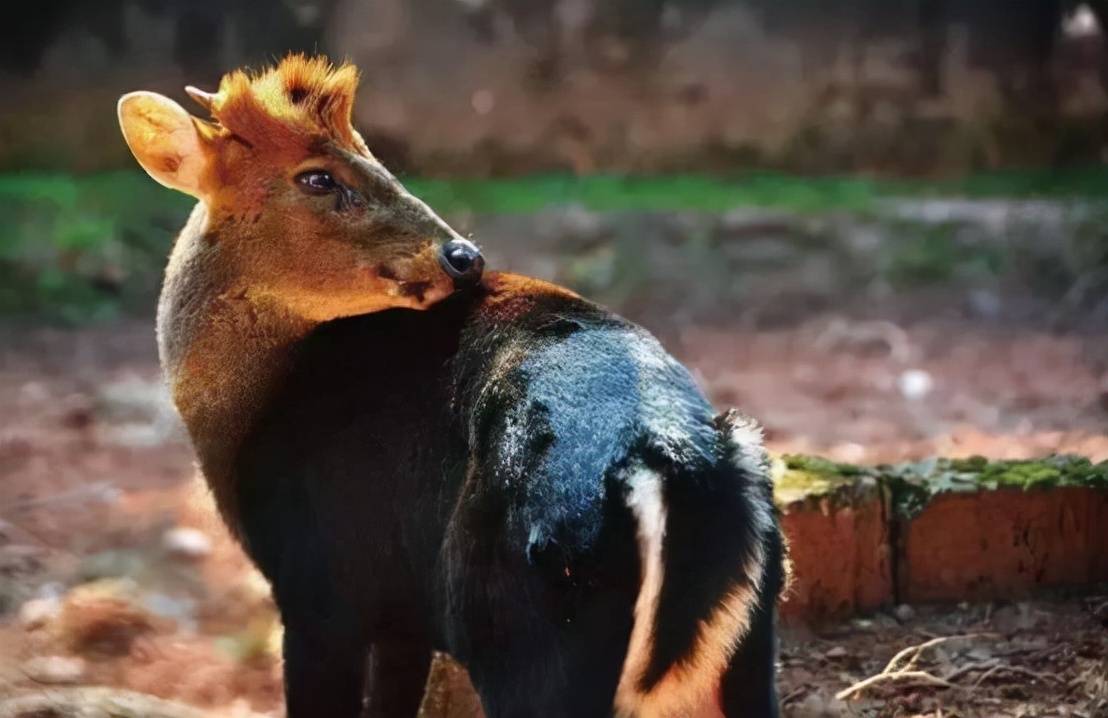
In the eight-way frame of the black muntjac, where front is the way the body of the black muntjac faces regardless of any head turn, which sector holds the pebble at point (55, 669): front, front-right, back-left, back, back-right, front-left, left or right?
front

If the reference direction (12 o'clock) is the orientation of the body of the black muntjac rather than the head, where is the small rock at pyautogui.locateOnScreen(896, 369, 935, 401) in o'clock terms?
The small rock is roughly at 3 o'clock from the black muntjac.

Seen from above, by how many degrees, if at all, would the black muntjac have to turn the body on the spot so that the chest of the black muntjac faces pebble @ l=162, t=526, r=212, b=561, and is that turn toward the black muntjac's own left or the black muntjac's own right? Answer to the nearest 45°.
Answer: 0° — it already faces it

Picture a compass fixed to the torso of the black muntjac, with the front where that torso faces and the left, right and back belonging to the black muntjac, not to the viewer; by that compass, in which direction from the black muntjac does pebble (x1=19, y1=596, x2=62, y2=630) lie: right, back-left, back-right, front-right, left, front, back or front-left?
front

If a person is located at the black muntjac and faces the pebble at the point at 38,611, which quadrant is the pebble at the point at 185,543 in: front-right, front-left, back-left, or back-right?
front-right

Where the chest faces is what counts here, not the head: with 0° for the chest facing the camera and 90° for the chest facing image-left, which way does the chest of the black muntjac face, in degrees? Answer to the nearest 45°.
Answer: approximately 135°

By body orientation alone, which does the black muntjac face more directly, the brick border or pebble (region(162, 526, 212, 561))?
the pebble

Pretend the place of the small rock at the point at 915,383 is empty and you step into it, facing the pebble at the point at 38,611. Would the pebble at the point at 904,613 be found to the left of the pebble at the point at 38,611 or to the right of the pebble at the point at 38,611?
left

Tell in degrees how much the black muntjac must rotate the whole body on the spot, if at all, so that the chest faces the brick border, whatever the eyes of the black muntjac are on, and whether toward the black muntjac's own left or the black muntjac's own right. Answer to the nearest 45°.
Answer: approximately 90° to the black muntjac's own right
